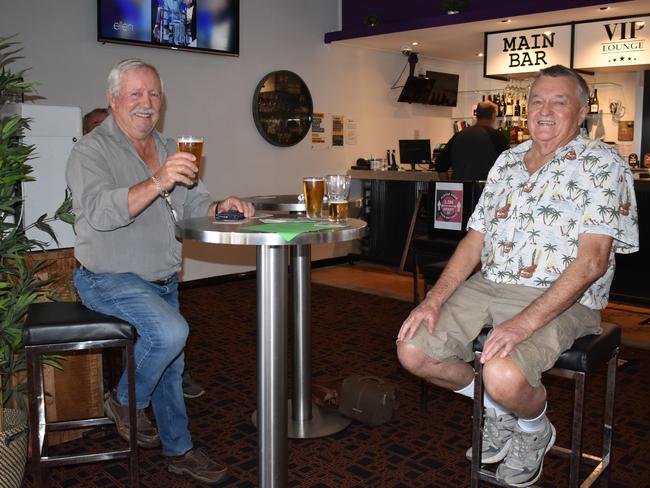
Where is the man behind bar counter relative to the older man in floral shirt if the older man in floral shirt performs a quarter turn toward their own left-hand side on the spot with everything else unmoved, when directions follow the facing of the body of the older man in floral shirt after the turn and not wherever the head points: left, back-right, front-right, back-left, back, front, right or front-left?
back-left

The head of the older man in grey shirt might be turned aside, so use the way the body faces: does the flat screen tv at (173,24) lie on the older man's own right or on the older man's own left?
on the older man's own left

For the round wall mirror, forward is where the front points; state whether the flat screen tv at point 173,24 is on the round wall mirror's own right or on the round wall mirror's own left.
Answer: on the round wall mirror's own right

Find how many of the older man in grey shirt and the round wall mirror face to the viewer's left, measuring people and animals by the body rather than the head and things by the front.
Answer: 0

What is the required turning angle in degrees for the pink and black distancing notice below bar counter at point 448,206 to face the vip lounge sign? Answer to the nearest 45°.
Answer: approximately 135° to its left

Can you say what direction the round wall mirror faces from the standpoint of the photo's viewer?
facing the viewer and to the right of the viewer

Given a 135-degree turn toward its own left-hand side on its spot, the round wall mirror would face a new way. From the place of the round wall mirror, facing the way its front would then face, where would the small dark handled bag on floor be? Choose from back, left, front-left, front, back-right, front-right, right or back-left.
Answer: back

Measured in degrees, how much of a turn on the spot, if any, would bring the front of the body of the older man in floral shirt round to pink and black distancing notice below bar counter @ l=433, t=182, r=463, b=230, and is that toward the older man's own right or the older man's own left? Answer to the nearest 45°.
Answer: approximately 135° to the older man's own right

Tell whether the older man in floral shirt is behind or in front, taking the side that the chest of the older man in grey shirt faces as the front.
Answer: in front

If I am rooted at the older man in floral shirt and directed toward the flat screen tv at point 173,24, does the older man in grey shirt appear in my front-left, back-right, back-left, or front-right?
front-left

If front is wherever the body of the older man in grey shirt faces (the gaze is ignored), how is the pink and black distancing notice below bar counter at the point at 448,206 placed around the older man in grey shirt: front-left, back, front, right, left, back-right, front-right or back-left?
left

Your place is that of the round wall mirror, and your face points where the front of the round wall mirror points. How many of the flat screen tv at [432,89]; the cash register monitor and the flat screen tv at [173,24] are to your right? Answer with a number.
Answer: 1

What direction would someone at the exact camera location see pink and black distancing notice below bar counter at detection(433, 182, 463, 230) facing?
facing the viewer

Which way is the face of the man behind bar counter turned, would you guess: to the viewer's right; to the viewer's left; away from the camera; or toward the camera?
away from the camera

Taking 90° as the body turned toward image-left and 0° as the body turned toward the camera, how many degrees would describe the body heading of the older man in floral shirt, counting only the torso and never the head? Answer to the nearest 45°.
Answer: approximately 45°
